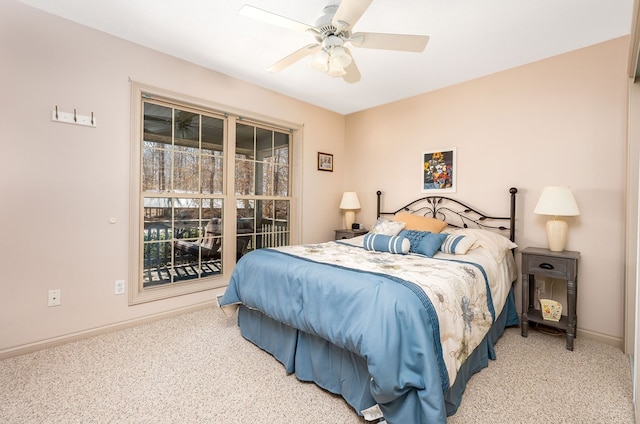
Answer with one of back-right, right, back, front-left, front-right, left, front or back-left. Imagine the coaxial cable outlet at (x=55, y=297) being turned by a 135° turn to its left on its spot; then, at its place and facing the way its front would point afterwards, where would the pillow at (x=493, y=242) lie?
right

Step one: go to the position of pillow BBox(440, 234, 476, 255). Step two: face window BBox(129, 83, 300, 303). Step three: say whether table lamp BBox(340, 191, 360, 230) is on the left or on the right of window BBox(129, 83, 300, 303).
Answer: right

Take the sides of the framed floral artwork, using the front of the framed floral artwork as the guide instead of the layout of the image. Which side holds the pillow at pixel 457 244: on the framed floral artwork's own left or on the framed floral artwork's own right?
on the framed floral artwork's own left

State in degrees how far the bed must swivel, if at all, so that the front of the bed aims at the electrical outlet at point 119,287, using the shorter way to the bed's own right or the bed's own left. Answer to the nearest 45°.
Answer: approximately 45° to the bed's own right

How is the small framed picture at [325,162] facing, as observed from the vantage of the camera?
facing the viewer and to the right of the viewer

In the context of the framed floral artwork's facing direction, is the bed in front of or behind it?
in front

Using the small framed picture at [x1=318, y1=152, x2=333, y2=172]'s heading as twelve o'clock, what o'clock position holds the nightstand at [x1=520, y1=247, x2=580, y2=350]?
The nightstand is roughly at 12 o'clock from the small framed picture.

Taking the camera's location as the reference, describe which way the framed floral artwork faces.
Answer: facing the viewer and to the left of the viewer

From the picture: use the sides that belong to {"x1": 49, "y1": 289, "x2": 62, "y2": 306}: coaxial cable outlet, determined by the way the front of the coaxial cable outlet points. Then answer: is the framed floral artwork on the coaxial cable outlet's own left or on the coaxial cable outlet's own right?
on the coaxial cable outlet's own left

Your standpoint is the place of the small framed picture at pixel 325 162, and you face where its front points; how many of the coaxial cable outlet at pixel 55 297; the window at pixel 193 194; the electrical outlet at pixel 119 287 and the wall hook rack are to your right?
4
